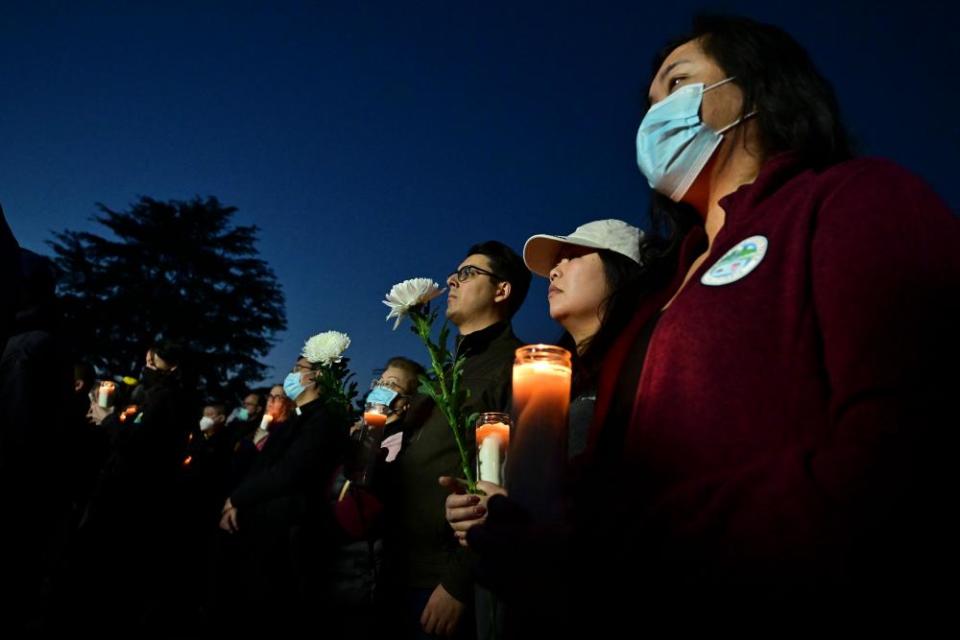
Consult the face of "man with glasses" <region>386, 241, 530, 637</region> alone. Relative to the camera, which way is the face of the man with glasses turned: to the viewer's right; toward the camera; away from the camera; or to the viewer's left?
to the viewer's left

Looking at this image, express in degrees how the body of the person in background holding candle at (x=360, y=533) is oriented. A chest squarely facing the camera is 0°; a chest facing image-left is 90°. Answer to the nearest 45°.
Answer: approximately 45°

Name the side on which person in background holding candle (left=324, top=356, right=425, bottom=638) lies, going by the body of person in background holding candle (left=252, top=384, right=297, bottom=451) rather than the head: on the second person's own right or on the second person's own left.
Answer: on the second person's own left

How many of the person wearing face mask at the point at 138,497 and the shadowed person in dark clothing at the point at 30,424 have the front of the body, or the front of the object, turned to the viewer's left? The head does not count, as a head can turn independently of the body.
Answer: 2

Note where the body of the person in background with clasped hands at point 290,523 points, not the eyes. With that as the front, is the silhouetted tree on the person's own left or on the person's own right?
on the person's own right

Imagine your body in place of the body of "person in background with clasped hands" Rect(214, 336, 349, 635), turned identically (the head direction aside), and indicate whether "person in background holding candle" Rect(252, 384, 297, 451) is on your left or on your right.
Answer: on your right

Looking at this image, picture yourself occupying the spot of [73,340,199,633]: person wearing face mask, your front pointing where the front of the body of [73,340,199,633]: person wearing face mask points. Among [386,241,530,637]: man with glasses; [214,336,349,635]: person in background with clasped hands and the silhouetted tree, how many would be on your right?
1

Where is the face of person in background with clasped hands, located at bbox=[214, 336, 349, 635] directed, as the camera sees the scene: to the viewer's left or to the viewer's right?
to the viewer's left

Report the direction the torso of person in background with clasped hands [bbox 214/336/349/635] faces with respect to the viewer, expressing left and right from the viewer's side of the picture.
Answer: facing to the left of the viewer

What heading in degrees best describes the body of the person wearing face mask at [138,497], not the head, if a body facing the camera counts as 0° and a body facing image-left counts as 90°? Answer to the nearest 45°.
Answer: approximately 90°

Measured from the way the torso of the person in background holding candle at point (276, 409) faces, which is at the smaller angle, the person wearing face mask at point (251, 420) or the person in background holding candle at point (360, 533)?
the person in background holding candle

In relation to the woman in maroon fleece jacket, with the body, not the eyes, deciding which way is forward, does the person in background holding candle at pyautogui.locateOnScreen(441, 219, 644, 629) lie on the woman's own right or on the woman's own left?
on the woman's own right

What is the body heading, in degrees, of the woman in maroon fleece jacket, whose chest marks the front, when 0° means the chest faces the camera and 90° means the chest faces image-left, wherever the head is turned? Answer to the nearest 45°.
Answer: approximately 45°
